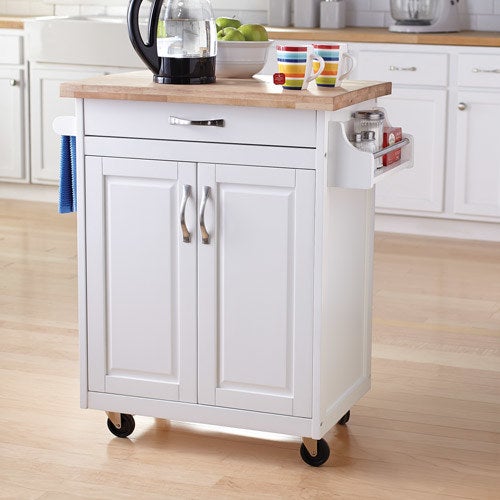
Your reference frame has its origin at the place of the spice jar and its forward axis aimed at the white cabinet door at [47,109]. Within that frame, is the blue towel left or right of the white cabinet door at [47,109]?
left

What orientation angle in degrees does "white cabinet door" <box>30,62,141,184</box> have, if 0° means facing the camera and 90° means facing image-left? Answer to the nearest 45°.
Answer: approximately 0°

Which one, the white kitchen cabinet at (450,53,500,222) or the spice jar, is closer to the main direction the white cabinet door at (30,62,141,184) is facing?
the spice jar

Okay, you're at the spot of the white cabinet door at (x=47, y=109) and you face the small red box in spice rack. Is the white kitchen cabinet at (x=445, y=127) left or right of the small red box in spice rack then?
left

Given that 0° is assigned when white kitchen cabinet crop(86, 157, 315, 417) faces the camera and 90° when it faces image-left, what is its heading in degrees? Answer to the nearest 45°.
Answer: approximately 0°

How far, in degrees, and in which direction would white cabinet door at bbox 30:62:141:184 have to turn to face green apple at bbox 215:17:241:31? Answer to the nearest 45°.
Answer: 0° — it already faces it
